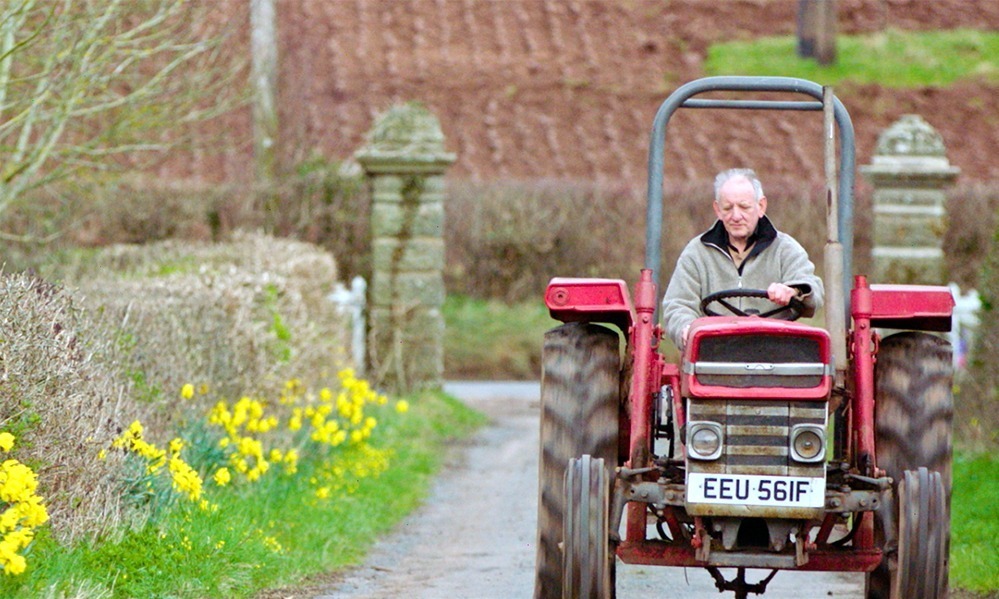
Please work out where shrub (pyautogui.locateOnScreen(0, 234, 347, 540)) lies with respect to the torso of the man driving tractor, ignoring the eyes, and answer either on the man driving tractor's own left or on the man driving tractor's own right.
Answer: on the man driving tractor's own right

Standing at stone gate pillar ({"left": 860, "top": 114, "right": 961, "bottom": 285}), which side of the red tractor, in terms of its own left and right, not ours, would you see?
back

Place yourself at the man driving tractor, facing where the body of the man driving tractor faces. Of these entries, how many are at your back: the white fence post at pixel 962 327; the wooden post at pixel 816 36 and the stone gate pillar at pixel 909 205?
3

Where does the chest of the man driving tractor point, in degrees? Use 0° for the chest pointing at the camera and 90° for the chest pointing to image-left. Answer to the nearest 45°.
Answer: approximately 0°

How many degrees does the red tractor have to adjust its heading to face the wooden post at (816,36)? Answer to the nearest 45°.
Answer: approximately 180°

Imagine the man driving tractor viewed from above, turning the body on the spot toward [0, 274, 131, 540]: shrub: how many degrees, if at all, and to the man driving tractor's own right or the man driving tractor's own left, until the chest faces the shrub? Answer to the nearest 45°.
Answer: approximately 90° to the man driving tractor's own right

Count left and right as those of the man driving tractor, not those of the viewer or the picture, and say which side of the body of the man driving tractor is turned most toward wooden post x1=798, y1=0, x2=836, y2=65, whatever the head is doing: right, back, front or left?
back

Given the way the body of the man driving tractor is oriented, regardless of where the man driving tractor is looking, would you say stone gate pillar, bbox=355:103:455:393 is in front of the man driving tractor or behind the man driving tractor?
behind

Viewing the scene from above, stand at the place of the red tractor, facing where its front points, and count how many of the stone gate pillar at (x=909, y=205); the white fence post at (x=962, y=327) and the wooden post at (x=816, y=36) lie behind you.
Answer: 3

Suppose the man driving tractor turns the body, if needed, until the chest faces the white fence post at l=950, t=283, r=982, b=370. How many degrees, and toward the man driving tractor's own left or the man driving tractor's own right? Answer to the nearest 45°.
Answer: approximately 180°

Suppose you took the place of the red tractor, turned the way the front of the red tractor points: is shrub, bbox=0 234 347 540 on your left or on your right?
on your right
